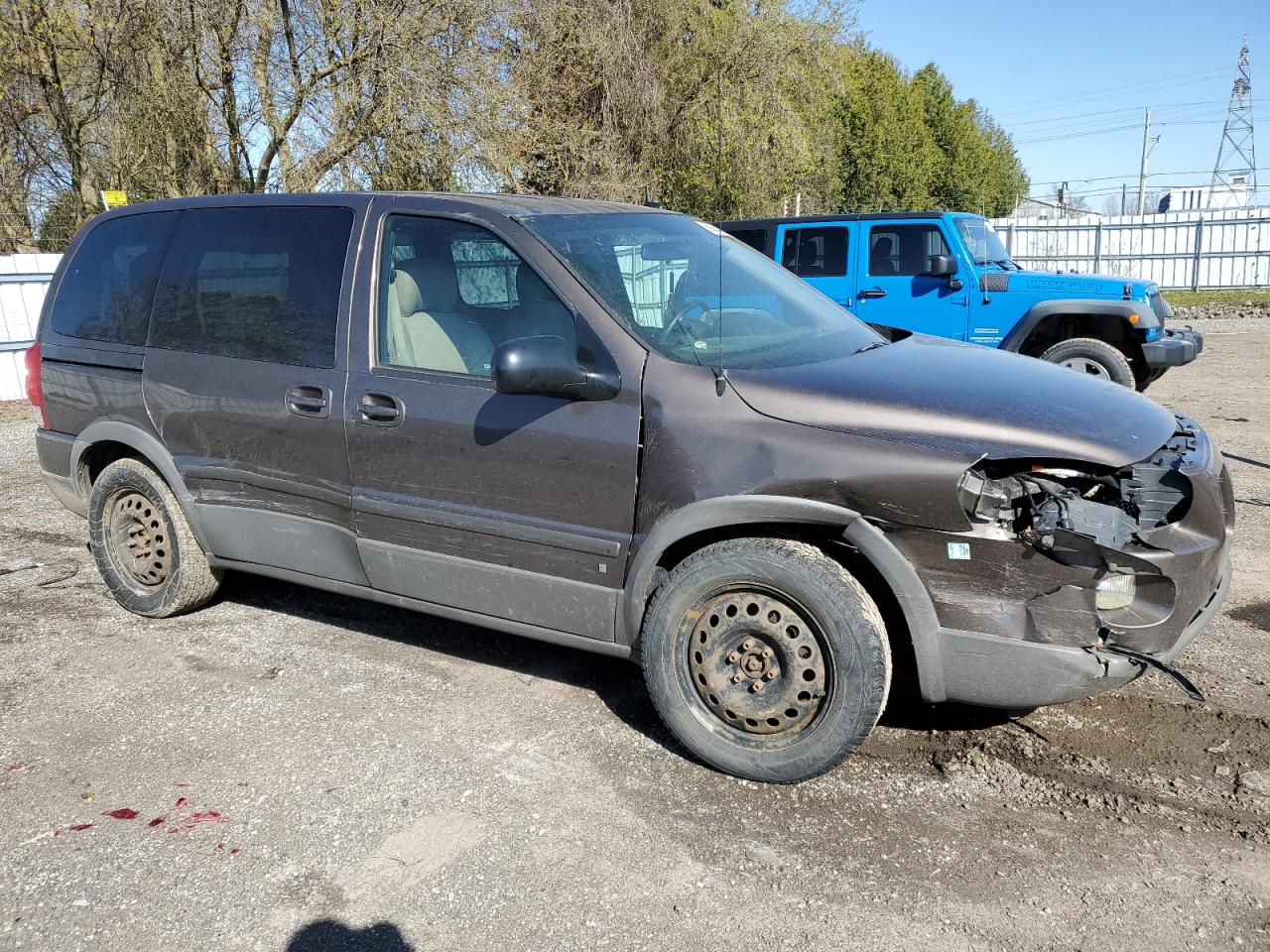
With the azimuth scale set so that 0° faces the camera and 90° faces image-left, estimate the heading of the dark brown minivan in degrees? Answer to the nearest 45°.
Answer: approximately 315°

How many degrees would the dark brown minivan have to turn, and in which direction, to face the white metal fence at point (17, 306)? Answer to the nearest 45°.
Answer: approximately 180°

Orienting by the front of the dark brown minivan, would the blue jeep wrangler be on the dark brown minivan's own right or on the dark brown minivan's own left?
on the dark brown minivan's own left

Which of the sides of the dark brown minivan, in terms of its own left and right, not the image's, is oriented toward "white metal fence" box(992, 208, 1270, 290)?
left
